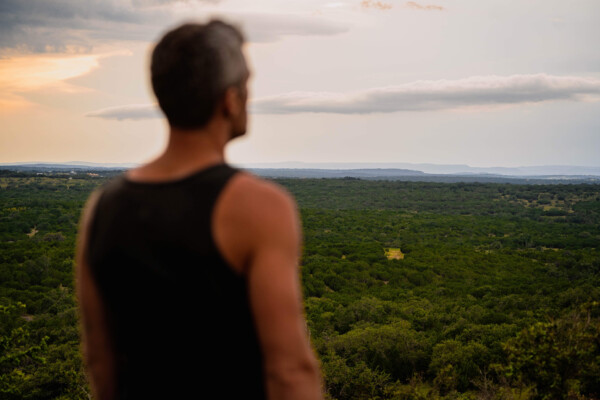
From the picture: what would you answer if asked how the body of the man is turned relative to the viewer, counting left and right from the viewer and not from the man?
facing away from the viewer and to the right of the viewer

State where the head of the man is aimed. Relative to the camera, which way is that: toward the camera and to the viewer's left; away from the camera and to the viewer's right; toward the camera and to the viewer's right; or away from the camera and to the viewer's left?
away from the camera and to the viewer's right
